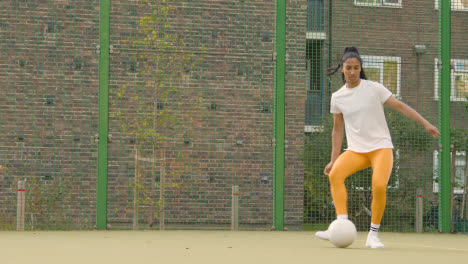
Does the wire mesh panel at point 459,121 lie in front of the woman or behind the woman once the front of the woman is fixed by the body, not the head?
behind

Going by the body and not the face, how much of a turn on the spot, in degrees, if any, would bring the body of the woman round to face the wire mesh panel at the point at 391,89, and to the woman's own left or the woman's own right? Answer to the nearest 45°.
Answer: approximately 180°

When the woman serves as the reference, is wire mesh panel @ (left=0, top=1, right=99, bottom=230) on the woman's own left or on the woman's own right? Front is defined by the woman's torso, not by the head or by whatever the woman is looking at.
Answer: on the woman's own right

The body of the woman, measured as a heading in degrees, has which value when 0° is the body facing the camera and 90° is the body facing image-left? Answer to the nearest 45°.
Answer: approximately 0°

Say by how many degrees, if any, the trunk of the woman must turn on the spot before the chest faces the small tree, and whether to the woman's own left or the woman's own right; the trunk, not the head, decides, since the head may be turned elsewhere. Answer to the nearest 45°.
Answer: approximately 135° to the woman's own right

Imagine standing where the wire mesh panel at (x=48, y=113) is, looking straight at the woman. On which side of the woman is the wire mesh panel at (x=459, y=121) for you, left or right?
left
